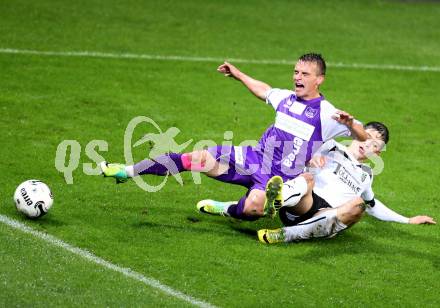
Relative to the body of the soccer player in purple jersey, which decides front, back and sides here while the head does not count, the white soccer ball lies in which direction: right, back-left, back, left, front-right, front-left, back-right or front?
front-right
